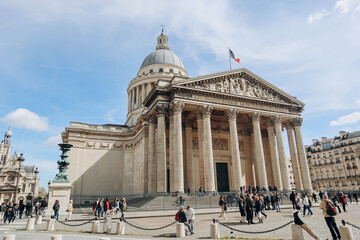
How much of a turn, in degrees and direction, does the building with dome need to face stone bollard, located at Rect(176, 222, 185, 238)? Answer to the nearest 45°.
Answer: approximately 45° to its right

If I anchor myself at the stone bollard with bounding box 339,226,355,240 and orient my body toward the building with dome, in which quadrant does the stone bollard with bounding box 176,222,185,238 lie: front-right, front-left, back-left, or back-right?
front-left

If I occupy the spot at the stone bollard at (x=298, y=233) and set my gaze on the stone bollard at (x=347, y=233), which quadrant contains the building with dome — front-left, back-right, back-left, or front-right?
back-left

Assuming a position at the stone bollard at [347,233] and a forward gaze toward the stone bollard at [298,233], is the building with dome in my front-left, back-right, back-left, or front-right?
front-right

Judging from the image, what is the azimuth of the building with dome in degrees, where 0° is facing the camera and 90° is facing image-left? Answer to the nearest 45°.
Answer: approximately 315°

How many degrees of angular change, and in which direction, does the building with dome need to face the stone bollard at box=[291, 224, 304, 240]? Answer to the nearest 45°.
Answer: approximately 45° to its right

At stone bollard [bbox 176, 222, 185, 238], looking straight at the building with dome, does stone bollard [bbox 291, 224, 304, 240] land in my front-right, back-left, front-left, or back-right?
back-right

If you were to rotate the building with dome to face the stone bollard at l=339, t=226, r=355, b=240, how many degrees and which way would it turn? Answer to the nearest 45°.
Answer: approximately 45° to its right
